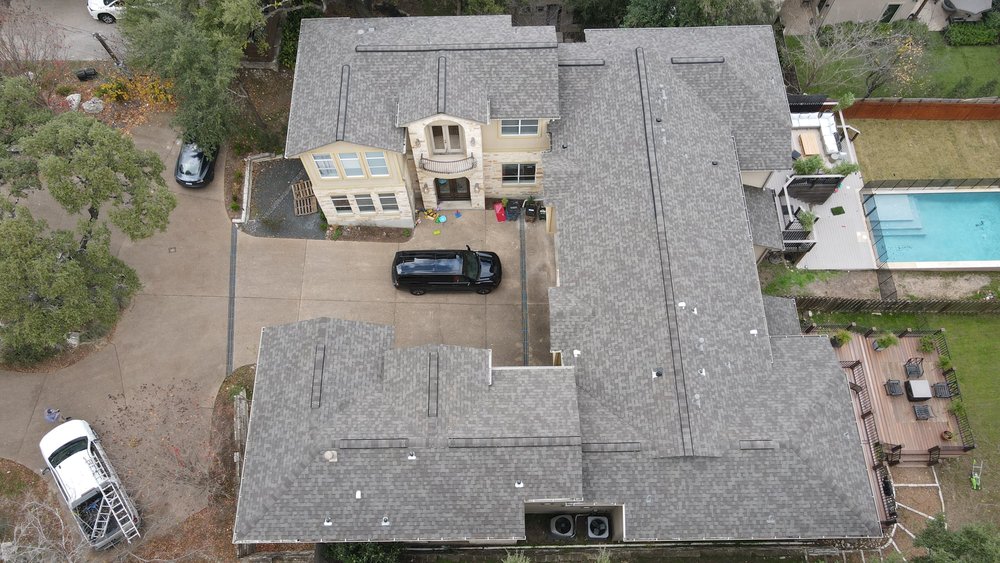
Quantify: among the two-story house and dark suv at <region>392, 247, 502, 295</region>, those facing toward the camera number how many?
1

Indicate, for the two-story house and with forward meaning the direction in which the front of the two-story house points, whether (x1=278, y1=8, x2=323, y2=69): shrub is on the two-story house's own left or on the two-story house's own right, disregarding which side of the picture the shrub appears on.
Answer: on the two-story house's own right

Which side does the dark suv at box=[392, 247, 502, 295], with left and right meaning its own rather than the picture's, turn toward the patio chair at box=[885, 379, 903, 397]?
front

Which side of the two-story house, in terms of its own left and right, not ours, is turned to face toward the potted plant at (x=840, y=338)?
left

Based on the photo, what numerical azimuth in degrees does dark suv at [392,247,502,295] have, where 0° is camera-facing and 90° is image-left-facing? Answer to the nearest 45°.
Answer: approximately 270°

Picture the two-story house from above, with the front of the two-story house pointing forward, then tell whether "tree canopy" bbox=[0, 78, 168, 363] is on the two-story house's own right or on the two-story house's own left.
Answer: on the two-story house's own right

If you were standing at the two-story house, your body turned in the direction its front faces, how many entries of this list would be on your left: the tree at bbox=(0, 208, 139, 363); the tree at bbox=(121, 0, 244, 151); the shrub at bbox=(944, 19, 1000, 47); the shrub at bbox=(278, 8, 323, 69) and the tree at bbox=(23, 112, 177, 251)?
1

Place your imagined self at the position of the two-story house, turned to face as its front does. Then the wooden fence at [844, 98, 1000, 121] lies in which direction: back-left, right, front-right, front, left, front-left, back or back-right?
left

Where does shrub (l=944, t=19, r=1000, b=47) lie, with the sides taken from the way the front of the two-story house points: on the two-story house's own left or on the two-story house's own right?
on the two-story house's own left

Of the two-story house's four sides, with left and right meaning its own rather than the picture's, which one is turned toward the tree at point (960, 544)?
left

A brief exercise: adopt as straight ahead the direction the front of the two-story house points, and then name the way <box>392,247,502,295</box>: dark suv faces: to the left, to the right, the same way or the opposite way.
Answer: to the left

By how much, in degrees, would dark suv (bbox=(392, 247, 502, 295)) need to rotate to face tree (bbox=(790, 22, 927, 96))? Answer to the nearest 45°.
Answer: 0° — it already faces it

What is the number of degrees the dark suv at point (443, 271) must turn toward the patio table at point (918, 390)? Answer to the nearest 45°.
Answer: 0° — it already faces it

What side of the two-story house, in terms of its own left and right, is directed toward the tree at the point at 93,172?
right
